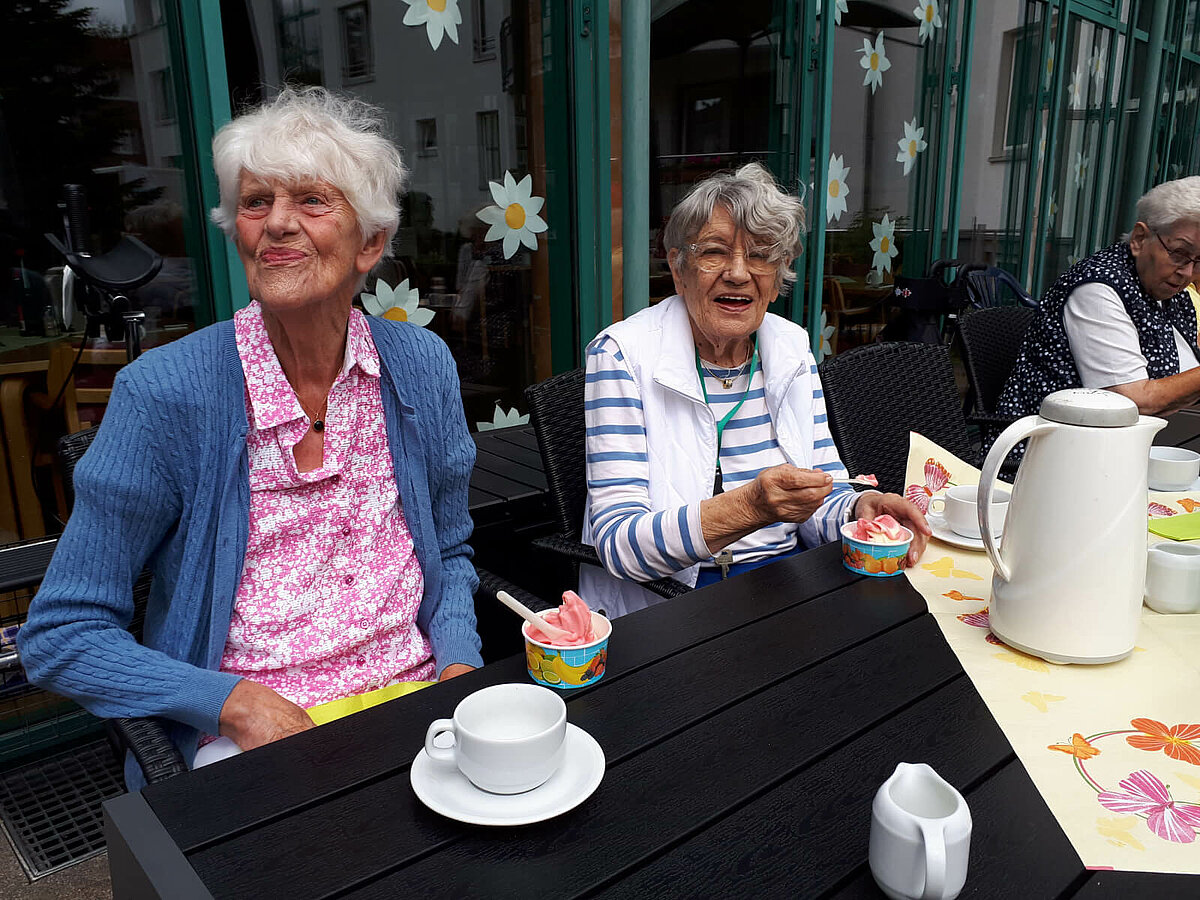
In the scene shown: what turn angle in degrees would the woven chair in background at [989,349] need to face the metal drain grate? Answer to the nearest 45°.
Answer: approximately 90° to its right

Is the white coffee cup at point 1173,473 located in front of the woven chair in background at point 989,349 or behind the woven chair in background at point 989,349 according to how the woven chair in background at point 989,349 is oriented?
in front

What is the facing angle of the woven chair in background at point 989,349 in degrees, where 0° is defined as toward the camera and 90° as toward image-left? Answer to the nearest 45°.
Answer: approximately 315°

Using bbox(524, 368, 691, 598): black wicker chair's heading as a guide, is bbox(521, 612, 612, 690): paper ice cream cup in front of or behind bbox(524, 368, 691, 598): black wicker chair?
in front

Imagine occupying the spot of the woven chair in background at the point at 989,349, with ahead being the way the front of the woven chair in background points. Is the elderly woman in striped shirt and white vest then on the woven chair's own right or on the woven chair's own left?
on the woven chair's own right

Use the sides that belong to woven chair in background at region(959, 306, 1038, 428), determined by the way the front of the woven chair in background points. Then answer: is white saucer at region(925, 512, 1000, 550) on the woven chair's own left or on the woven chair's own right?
on the woven chair's own right

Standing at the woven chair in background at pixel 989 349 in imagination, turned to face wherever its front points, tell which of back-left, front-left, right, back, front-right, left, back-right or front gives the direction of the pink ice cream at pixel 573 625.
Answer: front-right
